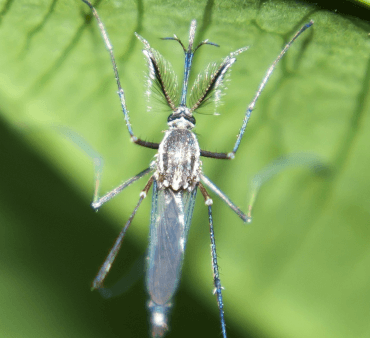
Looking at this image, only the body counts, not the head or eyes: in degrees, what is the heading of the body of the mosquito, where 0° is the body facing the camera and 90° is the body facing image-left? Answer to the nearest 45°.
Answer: approximately 180°
